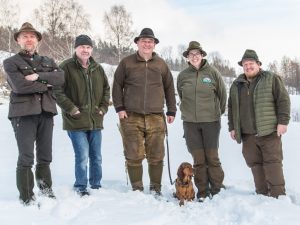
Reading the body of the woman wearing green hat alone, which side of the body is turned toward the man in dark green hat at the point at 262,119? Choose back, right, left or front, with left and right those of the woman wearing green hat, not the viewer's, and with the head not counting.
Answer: left

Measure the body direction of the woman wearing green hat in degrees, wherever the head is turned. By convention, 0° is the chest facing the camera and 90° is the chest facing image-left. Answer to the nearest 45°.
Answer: approximately 0°

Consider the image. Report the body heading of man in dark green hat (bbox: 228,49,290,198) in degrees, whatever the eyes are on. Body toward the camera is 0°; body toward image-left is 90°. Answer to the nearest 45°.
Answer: approximately 45°

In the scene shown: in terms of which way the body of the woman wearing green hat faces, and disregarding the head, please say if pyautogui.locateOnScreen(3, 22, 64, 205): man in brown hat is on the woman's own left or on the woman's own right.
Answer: on the woman's own right

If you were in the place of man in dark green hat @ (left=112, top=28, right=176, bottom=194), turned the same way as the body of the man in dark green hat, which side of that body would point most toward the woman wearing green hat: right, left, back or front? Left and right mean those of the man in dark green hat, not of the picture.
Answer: left
